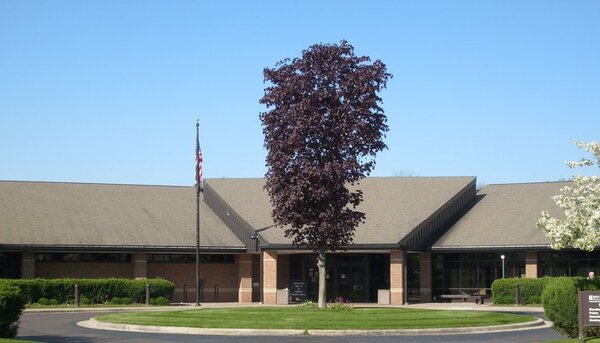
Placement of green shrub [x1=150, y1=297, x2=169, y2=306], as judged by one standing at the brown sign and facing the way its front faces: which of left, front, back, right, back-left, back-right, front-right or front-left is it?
back-right

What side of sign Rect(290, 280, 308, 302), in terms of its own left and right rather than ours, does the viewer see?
front

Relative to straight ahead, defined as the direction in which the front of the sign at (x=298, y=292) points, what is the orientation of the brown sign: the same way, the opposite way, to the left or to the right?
the same way

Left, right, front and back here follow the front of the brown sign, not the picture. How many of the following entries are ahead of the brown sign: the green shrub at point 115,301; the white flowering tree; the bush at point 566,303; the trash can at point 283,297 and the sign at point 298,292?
0

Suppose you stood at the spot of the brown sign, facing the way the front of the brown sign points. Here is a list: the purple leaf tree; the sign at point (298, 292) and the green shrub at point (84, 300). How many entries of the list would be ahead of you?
0

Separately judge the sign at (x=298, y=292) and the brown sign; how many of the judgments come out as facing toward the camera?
2

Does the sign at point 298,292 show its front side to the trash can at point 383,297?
no

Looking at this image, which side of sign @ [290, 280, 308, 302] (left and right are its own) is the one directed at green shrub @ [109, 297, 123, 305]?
right

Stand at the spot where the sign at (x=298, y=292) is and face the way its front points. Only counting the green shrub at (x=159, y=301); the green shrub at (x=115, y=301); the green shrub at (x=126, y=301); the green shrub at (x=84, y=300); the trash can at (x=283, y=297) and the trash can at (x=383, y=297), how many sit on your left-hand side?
1

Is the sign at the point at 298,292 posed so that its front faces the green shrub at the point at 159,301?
no

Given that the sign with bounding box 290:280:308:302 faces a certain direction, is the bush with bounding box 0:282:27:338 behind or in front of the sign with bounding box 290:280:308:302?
in front

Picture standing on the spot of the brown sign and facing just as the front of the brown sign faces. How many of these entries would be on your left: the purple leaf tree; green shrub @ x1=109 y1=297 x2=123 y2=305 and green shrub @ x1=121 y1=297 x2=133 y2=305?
0

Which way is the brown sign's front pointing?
toward the camera

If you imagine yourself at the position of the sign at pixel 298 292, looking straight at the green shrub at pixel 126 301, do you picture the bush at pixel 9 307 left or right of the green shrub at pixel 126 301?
left

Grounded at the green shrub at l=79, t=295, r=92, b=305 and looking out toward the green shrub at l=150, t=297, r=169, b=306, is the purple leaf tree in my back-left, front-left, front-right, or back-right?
front-right

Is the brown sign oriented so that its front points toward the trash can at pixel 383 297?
no
